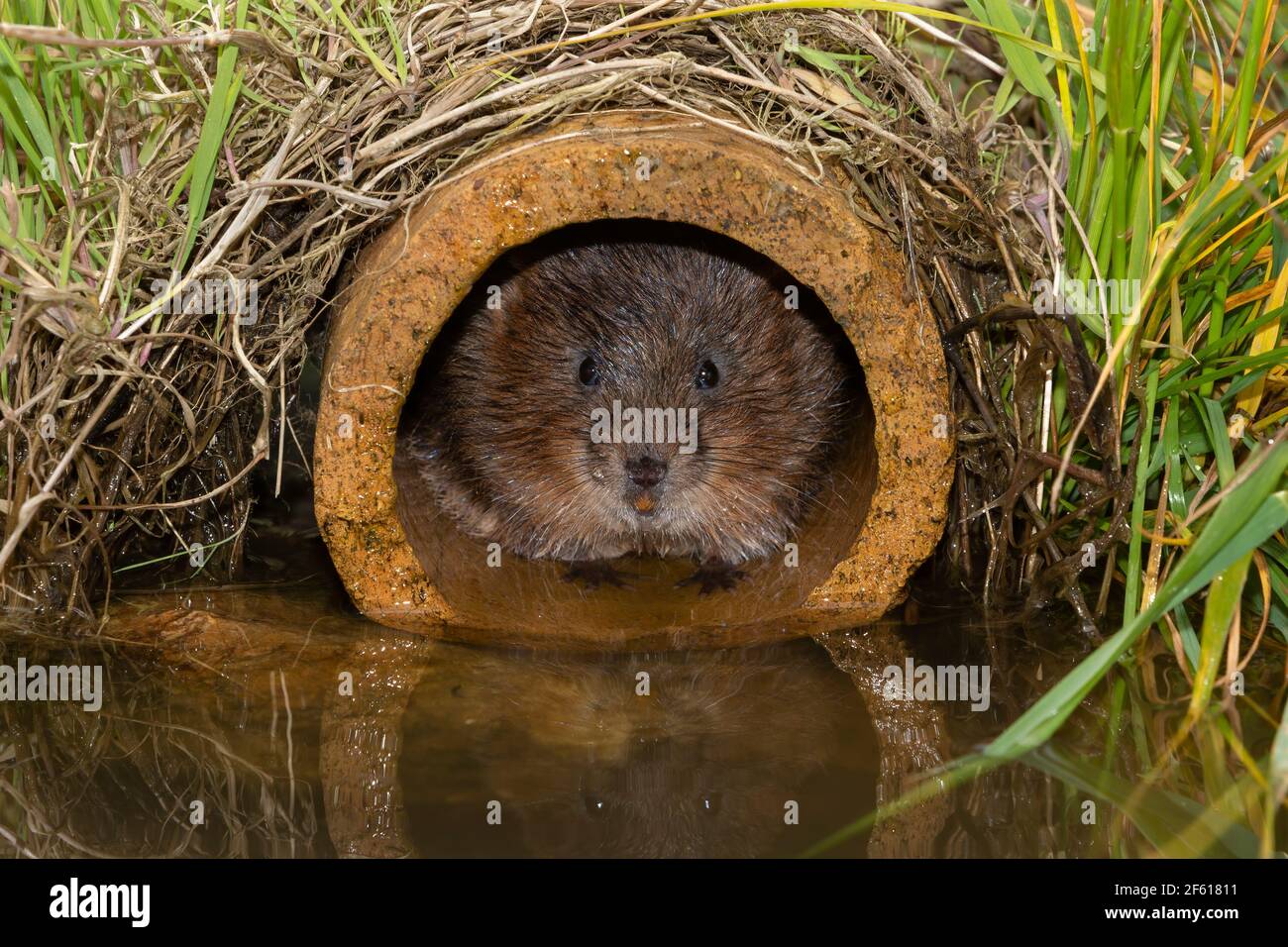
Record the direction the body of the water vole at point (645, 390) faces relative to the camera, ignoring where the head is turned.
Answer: toward the camera
